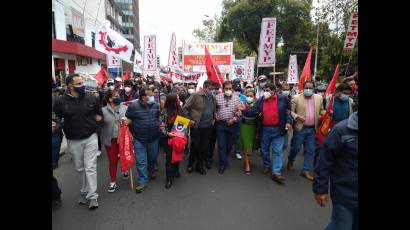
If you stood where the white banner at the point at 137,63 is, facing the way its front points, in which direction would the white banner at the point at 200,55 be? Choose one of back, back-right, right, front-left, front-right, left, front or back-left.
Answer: front-left

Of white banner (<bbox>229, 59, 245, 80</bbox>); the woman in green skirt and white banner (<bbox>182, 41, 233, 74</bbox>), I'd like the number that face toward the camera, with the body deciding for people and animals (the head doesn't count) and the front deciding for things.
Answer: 3

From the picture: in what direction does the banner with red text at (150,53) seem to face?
toward the camera

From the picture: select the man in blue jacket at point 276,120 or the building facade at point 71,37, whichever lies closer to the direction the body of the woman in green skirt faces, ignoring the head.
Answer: the man in blue jacket

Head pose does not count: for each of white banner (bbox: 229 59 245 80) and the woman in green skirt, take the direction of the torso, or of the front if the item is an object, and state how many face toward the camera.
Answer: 2

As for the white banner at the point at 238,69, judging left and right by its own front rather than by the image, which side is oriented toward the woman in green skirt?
front

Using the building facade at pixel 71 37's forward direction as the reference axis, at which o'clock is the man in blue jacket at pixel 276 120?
The man in blue jacket is roughly at 1 o'clock from the building facade.

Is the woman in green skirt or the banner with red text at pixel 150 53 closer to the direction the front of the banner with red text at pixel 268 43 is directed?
the woman in green skirt

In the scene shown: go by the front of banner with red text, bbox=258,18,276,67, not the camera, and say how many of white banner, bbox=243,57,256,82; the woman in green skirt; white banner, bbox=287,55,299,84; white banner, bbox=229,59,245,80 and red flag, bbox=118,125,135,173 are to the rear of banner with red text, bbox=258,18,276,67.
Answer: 3

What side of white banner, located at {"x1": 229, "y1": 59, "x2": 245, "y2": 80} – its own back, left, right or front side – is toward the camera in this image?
front

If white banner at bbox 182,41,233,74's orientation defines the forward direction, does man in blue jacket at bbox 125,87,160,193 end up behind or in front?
in front

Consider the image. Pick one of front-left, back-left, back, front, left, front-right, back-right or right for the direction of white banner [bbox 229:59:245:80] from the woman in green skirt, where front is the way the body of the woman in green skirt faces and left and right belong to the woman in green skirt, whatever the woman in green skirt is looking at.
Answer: back

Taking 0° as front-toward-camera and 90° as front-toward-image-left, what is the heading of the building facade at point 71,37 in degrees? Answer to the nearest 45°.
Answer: approximately 315°

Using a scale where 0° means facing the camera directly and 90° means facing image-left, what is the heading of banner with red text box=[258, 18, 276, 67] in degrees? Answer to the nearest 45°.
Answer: approximately 0°

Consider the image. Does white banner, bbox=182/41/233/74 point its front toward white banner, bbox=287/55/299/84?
no

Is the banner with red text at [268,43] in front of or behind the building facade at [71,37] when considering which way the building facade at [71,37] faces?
in front

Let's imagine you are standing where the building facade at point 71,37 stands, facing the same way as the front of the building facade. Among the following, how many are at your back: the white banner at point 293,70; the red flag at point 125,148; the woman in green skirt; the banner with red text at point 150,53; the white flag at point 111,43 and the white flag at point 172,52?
0

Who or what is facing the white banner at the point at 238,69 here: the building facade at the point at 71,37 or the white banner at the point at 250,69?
the building facade
